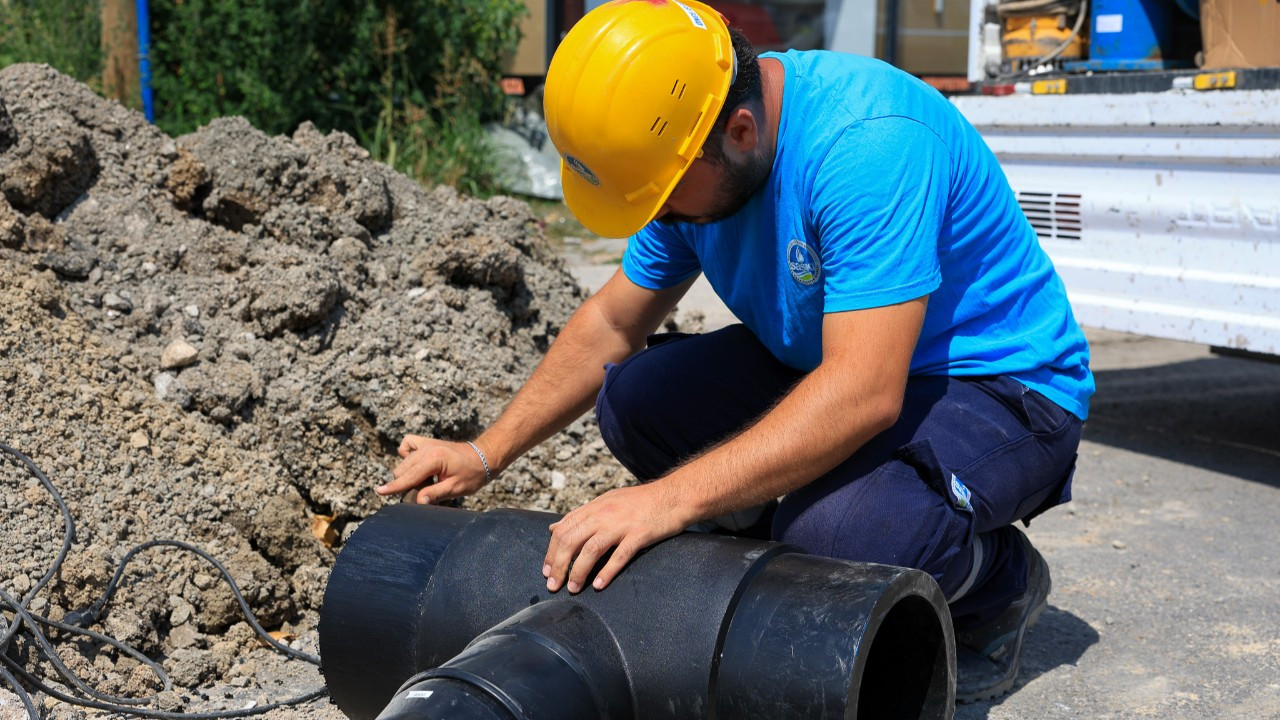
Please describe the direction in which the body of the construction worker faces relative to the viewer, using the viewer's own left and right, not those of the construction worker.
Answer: facing the viewer and to the left of the viewer

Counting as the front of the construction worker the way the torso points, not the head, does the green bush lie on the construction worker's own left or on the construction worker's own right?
on the construction worker's own right

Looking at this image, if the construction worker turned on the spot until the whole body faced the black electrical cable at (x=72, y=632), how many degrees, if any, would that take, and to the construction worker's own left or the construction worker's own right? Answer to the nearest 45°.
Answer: approximately 45° to the construction worker's own right

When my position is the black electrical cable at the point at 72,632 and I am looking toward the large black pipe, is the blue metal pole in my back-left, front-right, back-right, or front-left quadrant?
back-left

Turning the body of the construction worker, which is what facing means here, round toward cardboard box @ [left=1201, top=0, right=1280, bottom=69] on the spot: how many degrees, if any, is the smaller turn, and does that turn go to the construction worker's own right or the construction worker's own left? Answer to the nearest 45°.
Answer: approximately 180°

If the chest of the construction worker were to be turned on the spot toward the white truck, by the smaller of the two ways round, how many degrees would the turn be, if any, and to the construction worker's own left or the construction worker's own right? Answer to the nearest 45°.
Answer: approximately 180°
